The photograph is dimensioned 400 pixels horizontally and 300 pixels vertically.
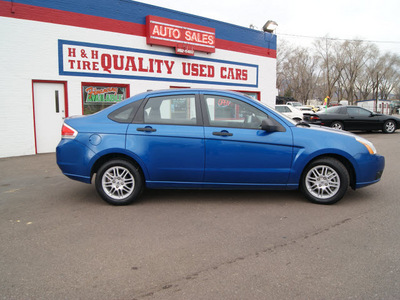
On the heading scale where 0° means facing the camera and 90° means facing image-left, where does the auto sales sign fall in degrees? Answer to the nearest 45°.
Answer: approximately 315°

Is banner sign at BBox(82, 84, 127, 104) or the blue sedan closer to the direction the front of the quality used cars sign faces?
the blue sedan

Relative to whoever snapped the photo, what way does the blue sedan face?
facing to the right of the viewer

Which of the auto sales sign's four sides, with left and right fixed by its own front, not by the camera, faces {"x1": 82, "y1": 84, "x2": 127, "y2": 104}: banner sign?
right

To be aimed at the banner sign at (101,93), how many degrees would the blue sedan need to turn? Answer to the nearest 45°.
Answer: approximately 135° to its left

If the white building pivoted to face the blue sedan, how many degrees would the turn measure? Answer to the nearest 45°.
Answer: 0° — it already faces it

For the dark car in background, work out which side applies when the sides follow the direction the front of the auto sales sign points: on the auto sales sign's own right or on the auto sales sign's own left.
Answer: on the auto sales sign's own left

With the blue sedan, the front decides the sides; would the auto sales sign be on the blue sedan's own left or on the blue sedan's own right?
on the blue sedan's own left

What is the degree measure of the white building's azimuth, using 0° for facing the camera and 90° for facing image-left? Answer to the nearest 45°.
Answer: approximately 315°
